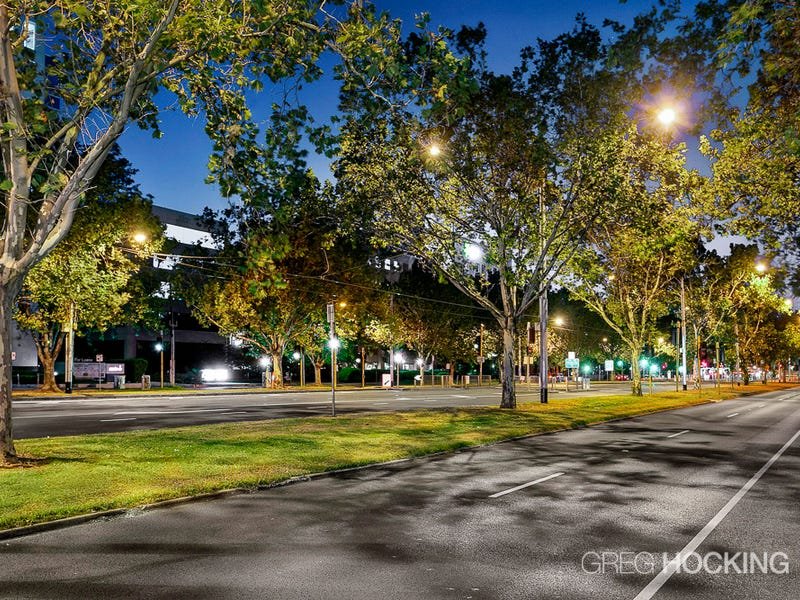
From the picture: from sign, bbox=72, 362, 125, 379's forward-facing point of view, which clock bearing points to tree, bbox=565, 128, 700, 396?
The tree is roughly at 11 o'clock from the sign.

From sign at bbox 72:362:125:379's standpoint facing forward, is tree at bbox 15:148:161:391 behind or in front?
in front

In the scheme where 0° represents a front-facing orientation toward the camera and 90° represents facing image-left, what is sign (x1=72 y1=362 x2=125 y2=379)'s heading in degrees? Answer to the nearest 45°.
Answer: approximately 0°

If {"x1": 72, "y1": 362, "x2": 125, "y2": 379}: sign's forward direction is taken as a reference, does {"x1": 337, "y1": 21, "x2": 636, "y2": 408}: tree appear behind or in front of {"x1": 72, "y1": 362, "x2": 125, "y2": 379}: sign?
in front

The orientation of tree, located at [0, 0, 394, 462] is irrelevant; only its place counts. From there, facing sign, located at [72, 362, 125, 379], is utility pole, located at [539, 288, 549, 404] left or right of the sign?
right

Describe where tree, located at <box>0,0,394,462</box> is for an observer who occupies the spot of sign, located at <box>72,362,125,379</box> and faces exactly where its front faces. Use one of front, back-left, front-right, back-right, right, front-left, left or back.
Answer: front
